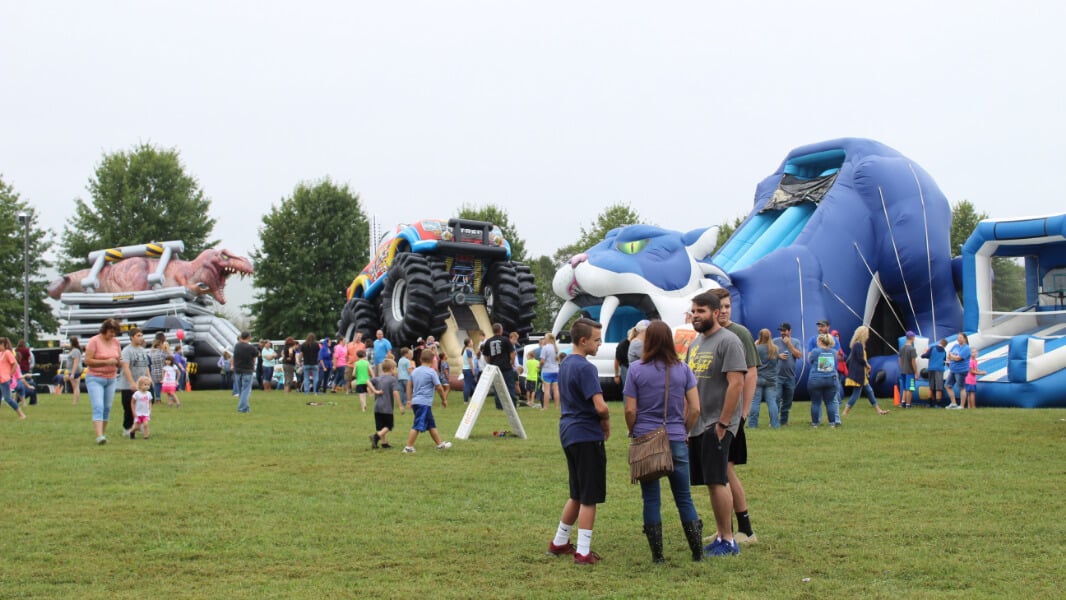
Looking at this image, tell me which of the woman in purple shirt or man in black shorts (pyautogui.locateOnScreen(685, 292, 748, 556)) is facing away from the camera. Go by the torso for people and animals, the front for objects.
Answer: the woman in purple shirt

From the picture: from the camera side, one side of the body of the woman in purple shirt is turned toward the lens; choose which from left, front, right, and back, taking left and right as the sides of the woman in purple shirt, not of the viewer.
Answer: back

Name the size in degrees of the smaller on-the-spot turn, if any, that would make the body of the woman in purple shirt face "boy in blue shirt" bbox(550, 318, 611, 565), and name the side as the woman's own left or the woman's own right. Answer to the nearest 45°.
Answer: approximately 90° to the woman's own left

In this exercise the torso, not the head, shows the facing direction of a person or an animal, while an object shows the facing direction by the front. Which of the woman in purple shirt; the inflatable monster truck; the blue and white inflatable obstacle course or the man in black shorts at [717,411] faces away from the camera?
the woman in purple shirt

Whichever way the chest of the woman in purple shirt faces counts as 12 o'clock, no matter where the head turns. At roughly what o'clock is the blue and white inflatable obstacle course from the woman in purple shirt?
The blue and white inflatable obstacle course is roughly at 1 o'clock from the woman in purple shirt.

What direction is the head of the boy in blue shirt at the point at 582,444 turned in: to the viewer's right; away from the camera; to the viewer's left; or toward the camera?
to the viewer's right
